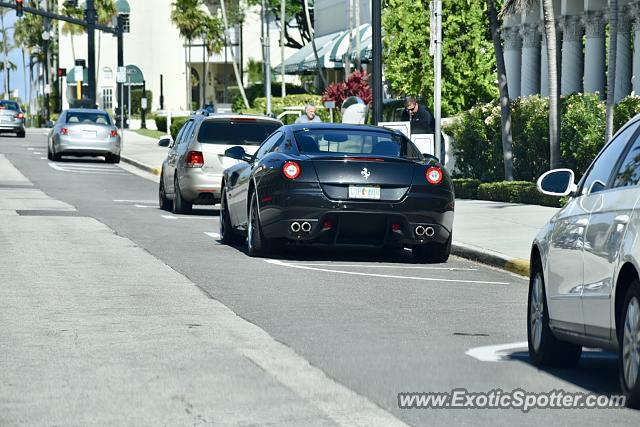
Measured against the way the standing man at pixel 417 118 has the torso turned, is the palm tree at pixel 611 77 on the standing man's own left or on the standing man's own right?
on the standing man's own left

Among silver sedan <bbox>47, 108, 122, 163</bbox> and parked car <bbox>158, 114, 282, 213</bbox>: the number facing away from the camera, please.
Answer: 2

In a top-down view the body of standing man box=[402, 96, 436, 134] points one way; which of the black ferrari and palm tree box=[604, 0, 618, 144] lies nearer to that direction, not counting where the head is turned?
the black ferrari

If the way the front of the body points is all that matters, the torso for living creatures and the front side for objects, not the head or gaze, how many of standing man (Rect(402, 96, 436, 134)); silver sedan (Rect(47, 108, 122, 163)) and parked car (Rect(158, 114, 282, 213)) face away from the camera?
2

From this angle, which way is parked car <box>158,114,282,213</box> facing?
away from the camera

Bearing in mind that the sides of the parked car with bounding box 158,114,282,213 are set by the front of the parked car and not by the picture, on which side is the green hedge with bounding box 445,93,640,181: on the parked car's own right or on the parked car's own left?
on the parked car's own right

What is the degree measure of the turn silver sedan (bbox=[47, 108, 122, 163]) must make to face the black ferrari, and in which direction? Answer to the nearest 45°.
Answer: approximately 180°

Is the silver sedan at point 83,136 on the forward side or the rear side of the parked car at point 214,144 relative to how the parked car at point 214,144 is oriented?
on the forward side

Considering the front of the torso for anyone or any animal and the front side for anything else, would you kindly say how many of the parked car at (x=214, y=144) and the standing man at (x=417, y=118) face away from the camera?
1

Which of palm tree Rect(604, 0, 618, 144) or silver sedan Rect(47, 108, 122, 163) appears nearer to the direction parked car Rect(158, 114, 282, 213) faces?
the silver sedan

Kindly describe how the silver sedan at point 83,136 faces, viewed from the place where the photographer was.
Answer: facing away from the viewer

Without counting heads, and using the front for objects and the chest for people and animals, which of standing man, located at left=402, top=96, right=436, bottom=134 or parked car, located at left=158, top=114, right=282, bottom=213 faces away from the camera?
the parked car

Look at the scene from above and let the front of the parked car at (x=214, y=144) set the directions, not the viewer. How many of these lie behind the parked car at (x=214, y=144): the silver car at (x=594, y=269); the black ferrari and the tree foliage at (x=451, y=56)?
2

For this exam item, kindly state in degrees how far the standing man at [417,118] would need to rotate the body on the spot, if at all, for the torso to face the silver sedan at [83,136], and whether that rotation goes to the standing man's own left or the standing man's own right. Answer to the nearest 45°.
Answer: approximately 90° to the standing man's own right
